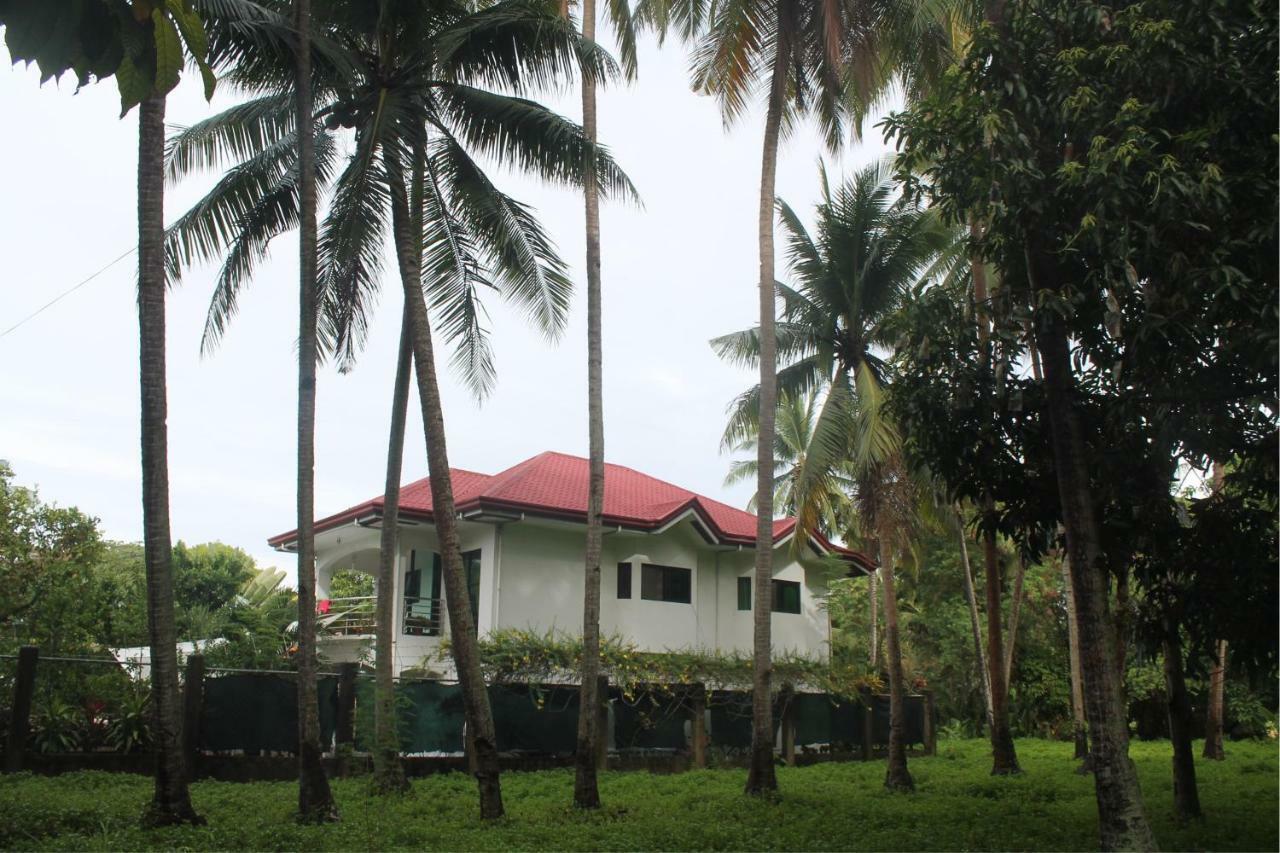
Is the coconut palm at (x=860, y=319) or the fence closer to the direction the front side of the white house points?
the fence

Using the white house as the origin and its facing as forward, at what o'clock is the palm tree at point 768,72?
The palm tree is roughly at 10 o'clock from the white house.

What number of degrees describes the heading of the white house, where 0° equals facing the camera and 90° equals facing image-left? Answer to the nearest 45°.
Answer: approximately 45°

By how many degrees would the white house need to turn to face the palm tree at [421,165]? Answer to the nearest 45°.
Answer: approximately 45° to its left

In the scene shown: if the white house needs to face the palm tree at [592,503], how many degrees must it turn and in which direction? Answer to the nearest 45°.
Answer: approximately 45° to its left

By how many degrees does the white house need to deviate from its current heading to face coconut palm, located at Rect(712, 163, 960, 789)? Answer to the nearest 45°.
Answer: approximately 90° to its left
